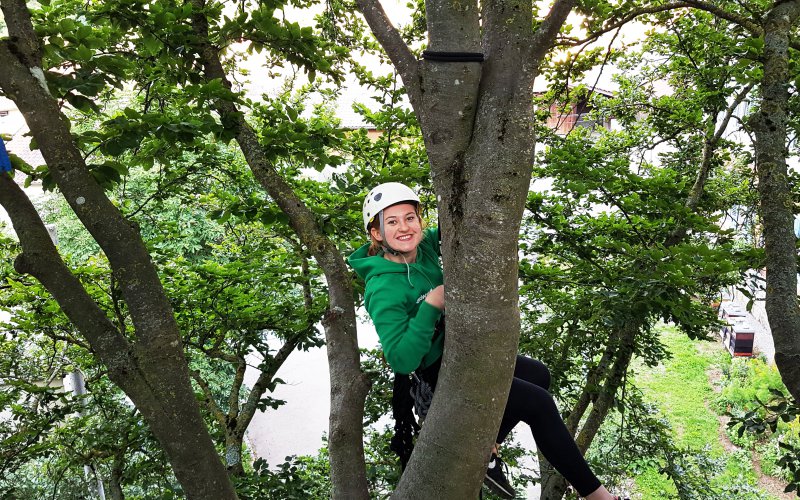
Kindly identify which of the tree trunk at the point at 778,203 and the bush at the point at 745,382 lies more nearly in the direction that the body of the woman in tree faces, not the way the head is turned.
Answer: the tree trunk

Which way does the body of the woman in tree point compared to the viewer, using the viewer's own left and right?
facing the viewer and to the right of the viewer

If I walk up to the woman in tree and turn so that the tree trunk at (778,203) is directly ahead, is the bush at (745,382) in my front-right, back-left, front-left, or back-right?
front-left

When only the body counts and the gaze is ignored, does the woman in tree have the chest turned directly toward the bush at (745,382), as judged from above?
no

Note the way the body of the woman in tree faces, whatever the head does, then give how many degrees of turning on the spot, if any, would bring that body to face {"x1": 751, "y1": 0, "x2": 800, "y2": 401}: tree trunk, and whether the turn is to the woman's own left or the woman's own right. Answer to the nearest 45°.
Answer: approximately 90° to the woman's own left
